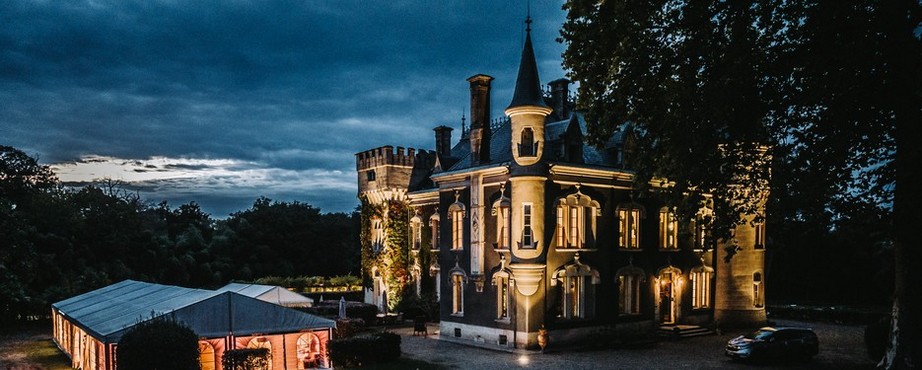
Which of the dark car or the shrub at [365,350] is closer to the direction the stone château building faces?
the dark car

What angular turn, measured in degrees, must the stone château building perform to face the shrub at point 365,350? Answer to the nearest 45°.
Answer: approximately 90° to its right

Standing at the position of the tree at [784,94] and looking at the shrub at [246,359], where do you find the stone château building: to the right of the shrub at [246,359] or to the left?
right

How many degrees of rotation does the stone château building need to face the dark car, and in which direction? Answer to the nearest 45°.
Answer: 0° — it already faces it

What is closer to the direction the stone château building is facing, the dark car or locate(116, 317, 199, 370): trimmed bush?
the dark car

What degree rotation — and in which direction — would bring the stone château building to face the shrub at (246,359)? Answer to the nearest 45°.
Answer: approximately 90° to its right

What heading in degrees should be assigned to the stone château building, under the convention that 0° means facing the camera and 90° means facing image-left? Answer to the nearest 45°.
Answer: approximately 315°

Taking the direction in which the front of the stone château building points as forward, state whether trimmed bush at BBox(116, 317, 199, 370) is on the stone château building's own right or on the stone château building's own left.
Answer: on the stone château building's own right
